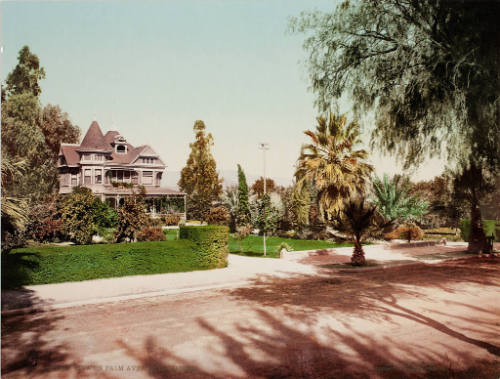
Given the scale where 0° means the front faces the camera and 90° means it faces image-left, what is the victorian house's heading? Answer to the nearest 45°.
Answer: approximately 0°

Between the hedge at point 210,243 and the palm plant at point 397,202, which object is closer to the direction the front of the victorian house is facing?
the hedge

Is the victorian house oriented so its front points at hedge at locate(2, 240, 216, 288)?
yes

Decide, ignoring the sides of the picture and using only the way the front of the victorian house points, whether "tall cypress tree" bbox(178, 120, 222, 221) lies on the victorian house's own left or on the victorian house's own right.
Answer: on the victorian house's own left
